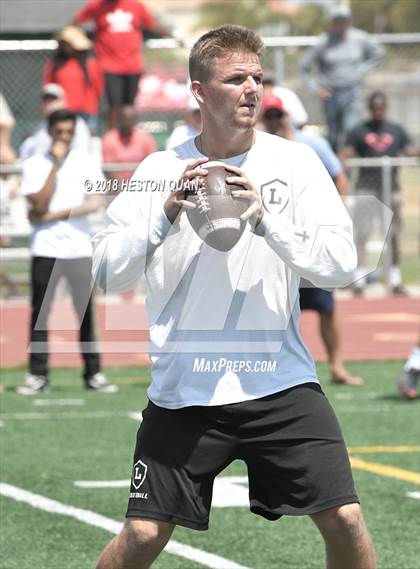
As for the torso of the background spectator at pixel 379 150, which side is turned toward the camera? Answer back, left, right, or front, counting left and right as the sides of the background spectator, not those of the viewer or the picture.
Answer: front

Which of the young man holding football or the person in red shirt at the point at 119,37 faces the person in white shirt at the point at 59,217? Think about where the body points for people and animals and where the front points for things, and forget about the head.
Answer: the person in red shirt

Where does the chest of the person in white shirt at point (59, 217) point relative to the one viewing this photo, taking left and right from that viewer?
facing the viewer

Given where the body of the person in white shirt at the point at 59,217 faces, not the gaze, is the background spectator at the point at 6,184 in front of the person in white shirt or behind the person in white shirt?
behind

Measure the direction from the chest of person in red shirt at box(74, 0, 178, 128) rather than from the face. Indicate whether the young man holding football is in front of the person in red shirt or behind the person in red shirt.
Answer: in front

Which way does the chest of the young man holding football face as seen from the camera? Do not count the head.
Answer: toward the camera

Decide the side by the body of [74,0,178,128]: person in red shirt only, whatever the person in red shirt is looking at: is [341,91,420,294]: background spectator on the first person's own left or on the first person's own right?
on the first person's own left

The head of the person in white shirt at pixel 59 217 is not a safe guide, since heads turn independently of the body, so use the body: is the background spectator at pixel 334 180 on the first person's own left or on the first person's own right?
on the first person's own left

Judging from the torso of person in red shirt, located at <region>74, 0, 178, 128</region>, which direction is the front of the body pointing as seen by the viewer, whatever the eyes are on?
toward the camera

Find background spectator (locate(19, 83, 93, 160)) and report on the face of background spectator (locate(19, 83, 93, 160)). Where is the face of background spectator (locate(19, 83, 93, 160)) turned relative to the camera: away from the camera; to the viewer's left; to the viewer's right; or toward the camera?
toward the camera

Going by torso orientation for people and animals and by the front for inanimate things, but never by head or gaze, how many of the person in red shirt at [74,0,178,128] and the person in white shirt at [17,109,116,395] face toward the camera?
2

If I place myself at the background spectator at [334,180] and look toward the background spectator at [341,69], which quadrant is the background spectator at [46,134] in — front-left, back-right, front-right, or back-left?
front-left
